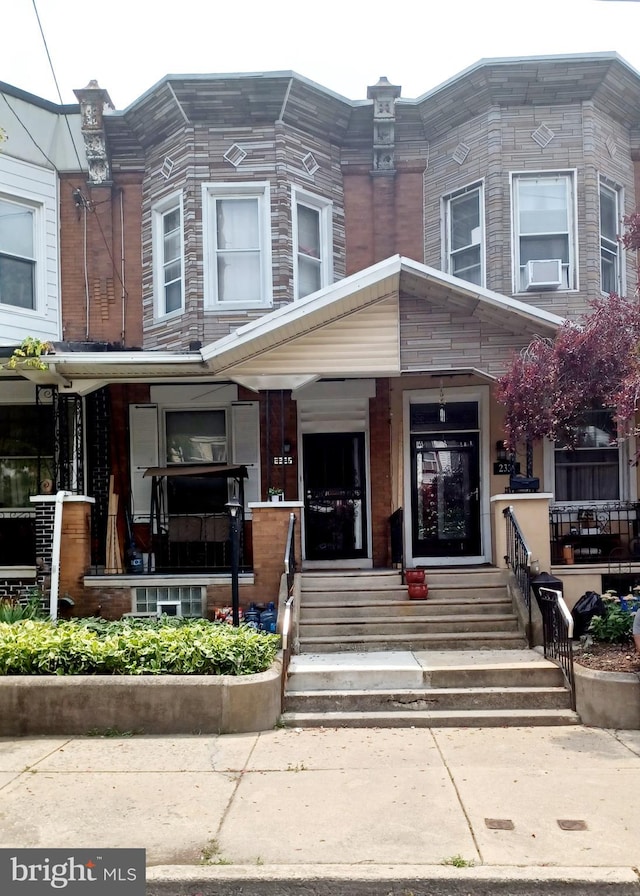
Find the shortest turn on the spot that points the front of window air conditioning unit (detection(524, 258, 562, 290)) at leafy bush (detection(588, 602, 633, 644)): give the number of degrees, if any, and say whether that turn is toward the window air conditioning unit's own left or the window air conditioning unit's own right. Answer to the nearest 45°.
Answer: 0° — it already faces it

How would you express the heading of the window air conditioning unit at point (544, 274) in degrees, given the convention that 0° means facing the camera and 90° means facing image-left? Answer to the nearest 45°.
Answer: approximately 0°

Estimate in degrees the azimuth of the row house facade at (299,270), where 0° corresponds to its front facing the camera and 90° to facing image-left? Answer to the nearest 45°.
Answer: approximately 0°

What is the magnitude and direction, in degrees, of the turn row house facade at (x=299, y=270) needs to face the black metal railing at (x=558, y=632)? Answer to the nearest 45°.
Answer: approximately 45° to its left

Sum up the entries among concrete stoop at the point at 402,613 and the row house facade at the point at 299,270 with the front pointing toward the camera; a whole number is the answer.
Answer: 2

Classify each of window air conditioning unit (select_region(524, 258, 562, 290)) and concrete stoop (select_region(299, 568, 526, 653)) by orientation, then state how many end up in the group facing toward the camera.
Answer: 2
